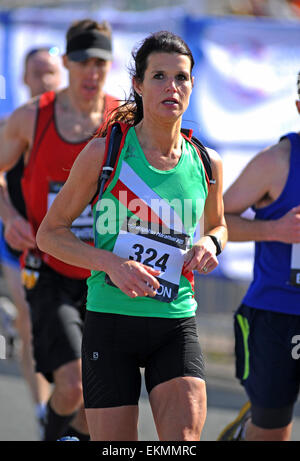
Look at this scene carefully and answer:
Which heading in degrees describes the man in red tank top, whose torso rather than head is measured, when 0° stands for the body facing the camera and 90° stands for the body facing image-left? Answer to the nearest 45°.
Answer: approximately 315°
